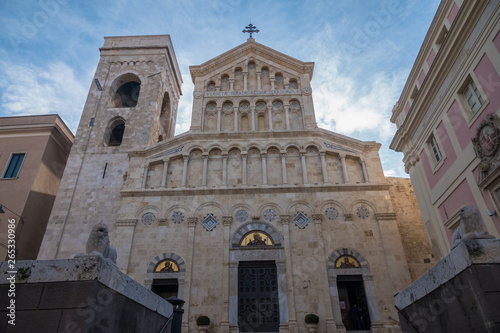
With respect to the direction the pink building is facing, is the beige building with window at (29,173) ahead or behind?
ahead

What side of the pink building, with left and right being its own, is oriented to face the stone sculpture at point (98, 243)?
front

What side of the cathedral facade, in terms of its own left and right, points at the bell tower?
right

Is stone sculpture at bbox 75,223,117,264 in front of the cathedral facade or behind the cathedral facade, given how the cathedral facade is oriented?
in front

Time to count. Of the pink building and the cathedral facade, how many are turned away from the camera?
0

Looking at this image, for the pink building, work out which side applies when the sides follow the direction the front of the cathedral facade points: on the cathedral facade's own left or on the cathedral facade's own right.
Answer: on the cathedral facade's own left

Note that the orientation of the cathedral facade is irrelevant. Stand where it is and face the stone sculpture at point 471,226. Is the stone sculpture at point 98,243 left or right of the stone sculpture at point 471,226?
right

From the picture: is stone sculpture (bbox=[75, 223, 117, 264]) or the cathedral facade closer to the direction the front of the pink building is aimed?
the stone sculpture

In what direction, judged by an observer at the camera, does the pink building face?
facing the viewer and to the left of the viewer

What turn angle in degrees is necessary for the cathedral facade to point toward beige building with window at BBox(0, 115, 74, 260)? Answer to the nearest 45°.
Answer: approximately 90° to its right

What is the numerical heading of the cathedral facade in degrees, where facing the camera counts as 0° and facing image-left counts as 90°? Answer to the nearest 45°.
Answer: approximately 0°

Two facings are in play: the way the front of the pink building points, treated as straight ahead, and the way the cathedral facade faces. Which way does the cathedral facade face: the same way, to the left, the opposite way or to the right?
to the left

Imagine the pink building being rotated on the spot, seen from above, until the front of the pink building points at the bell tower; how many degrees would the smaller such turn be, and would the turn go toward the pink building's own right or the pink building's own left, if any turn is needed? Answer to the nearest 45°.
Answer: approximately 45° to the pink building's own right
